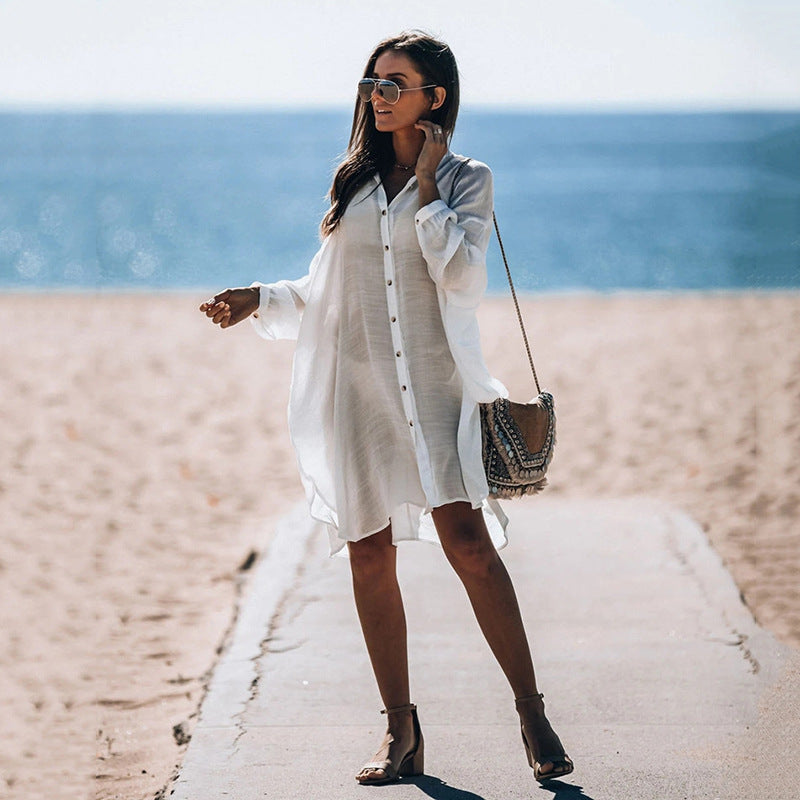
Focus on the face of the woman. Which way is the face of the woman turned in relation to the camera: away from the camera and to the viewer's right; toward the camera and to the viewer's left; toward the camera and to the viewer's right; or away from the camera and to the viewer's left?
toward the camera and to the viewer's left

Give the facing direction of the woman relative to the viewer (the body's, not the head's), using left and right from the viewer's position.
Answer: facing the viewer
